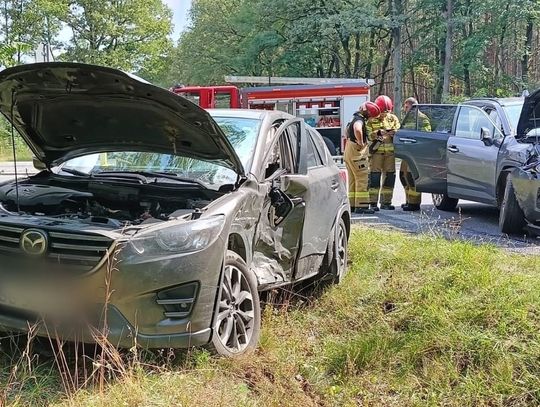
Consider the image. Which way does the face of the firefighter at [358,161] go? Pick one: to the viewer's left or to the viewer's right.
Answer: to the viewer's right

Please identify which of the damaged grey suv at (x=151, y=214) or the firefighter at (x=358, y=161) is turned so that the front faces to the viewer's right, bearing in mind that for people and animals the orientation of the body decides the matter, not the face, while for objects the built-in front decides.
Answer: the firefighter

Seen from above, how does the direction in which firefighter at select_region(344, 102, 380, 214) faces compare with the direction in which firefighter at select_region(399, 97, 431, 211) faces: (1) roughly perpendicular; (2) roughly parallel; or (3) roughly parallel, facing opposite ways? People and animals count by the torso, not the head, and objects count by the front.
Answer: roughly parallel, facing opposite ways

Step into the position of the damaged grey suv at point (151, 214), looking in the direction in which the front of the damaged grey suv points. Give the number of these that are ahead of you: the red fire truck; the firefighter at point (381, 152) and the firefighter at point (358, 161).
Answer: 0

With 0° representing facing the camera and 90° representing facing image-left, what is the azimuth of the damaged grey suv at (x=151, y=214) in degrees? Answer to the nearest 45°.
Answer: approximately 45°

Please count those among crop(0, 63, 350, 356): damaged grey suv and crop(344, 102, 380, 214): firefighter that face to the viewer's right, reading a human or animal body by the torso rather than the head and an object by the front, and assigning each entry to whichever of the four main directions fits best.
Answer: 1

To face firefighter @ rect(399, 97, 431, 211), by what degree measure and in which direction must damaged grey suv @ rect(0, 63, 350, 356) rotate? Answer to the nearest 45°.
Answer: approximately 180°

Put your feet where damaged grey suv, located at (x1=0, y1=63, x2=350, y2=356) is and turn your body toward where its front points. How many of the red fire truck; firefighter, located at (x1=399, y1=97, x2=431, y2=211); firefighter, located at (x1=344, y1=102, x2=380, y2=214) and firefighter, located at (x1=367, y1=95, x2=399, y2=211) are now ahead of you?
0

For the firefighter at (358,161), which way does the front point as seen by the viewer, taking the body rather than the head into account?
to the viewer's right

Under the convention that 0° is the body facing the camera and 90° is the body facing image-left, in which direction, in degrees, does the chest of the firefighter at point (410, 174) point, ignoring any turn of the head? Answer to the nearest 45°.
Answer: approximately 90°

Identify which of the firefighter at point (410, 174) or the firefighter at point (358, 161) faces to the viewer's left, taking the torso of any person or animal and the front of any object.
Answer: the firefighter at point (410, 174)

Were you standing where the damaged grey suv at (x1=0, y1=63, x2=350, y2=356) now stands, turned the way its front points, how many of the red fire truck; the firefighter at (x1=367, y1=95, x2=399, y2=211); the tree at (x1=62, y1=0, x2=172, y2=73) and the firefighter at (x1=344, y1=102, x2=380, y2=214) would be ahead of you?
0

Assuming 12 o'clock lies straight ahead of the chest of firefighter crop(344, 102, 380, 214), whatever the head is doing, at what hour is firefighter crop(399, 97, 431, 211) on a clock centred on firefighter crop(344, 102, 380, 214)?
firefighter crop(399, 97, 431, 211) is roughly at 11 o'clock from firefighter crop(344, 102, 380, 214).

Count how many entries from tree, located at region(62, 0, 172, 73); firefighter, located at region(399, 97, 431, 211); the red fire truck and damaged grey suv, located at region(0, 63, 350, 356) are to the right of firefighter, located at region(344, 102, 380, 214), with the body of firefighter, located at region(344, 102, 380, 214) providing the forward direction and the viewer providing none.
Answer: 1

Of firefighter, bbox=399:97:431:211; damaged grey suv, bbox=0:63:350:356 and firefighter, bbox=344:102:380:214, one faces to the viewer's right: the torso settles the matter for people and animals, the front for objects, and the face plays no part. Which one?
firefighter, bbox=344:102:380:214

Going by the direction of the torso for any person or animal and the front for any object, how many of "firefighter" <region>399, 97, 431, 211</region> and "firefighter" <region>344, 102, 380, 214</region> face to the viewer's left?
1

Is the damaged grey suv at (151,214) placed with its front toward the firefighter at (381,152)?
no
